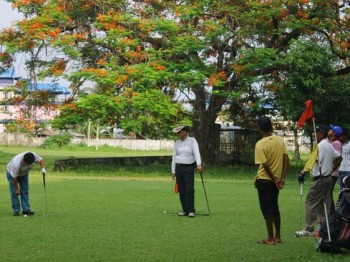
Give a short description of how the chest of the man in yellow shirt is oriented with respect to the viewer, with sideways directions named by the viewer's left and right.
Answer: facing away from the viewer and to the left of the viewer

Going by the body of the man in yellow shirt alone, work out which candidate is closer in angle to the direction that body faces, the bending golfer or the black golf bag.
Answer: the bending golfer

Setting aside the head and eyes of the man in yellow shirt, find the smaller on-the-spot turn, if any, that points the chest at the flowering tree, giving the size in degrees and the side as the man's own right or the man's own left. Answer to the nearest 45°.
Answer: approximately 45° to the man's own right

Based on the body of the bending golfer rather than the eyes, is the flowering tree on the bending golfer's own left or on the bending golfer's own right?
on the bending golfer's own left

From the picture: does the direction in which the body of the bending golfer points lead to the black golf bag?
yes

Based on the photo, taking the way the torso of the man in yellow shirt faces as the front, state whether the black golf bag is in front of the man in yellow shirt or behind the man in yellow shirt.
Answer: behind

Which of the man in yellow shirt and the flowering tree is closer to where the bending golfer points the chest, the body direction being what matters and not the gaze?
the man in yellow shirt

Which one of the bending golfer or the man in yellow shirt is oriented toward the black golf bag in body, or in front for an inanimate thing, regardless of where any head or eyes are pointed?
the bending golfer

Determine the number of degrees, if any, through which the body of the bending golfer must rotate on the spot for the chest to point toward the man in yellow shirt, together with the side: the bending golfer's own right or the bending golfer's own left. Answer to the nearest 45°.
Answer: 0° — they already face them
